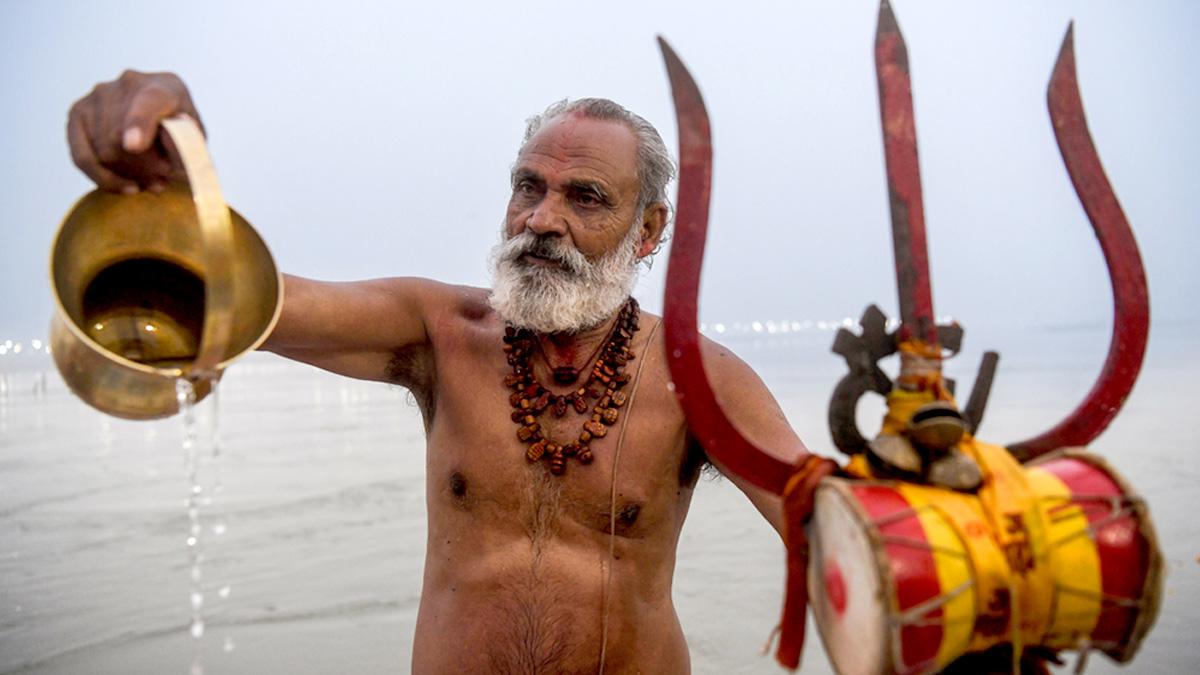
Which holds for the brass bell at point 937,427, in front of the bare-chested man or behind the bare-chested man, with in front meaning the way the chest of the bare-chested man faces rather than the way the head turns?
in front

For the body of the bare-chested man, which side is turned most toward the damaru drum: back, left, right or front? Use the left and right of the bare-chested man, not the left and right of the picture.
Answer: left

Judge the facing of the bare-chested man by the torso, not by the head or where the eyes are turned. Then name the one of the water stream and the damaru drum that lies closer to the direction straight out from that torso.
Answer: the damaru drum

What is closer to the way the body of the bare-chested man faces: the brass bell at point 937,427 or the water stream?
the brass bell

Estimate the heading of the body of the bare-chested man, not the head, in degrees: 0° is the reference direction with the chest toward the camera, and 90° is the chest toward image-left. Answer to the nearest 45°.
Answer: approximately 0°
